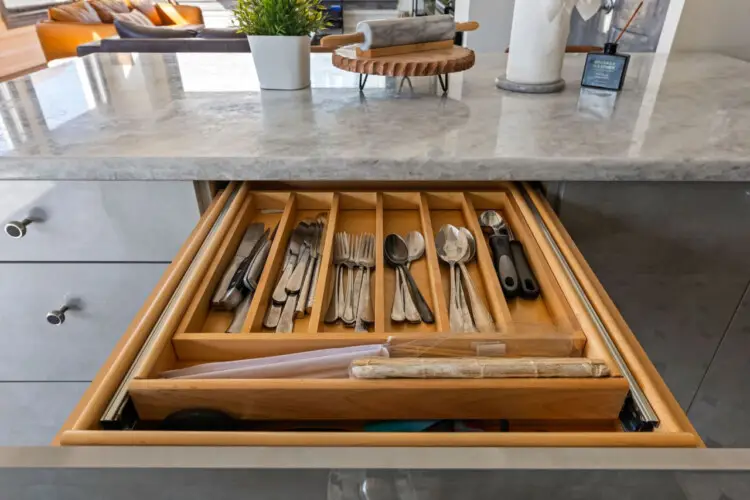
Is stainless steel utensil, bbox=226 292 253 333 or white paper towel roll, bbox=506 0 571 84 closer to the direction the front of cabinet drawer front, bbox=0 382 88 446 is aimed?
the stainless steel utensil

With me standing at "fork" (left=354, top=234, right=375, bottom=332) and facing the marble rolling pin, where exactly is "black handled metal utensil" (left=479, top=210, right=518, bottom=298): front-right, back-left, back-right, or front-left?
front-right

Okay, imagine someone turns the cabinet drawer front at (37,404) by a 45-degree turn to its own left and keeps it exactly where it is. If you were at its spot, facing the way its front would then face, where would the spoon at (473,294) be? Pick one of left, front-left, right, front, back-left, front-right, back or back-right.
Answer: front

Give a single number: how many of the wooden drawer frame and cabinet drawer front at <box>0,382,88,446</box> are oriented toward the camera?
2

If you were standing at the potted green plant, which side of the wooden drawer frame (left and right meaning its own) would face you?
back

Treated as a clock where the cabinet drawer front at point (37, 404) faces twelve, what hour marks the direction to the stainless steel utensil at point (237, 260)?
The stainless steel utensil is roughly at 11 o'clock from the cabinet drawer front.

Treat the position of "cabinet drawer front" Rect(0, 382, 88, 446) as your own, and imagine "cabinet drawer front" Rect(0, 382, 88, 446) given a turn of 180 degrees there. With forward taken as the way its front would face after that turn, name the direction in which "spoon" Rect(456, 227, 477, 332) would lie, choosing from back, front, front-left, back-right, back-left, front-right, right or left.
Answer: back-right

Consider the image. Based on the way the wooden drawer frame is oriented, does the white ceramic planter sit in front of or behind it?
behind

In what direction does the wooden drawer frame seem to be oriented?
toward the camera

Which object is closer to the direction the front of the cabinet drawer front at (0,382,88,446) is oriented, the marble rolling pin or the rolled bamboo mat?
the rolled bamboo mat

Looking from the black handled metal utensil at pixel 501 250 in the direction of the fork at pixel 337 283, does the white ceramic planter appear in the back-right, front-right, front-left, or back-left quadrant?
front-right

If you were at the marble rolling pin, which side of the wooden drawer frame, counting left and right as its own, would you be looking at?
back
